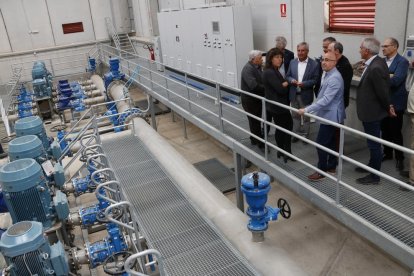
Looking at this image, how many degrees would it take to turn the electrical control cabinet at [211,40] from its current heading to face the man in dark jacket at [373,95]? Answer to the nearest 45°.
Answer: approximately 45° to its left

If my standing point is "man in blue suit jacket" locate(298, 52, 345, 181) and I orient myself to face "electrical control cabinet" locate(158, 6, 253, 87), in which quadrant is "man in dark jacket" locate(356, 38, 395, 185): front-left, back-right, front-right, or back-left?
back-right

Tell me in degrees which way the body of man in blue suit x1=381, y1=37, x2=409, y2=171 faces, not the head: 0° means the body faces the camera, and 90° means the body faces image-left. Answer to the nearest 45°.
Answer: approximately 45°

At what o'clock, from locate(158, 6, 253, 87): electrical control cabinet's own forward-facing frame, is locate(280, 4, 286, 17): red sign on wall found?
The red sign on wall is roughly at 9 o'clock from the electrical control cabinet.

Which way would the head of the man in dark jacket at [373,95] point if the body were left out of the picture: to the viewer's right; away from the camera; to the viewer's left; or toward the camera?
to the viewer's left

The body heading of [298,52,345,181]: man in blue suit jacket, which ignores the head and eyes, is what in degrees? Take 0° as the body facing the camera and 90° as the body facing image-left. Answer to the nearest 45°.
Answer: approximately 90°

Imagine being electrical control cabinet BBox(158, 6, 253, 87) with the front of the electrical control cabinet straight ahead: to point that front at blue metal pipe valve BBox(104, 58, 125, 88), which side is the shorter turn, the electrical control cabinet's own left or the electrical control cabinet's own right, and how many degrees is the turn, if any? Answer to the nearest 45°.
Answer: approximately 45° to the electrical control cabinet's own right

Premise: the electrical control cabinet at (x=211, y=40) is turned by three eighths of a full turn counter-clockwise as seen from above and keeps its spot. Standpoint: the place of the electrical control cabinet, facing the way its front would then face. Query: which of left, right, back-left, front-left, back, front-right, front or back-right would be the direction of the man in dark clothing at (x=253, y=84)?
right

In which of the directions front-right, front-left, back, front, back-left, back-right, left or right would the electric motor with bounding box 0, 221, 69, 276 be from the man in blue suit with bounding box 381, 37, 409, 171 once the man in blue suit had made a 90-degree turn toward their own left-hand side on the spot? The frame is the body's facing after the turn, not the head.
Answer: right

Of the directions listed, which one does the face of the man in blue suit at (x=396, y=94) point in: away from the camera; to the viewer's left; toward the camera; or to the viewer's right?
to the viewer's left

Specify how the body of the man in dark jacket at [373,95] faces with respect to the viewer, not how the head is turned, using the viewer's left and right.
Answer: facing to the left of the viewer
